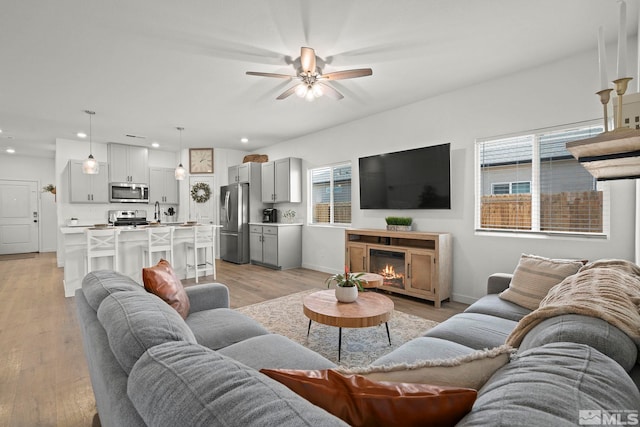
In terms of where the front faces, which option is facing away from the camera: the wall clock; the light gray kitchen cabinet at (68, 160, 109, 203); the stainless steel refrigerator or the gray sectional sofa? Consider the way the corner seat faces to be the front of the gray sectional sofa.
the gray sectional sofa

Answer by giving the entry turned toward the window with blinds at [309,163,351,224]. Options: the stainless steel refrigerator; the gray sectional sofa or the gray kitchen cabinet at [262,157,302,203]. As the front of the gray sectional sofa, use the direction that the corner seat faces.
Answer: the gray sectional sofa

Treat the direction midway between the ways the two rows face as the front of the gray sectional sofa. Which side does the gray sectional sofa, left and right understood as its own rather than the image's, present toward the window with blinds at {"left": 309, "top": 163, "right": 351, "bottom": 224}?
front

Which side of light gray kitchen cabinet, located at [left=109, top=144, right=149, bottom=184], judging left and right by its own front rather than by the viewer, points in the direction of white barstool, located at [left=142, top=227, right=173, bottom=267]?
front

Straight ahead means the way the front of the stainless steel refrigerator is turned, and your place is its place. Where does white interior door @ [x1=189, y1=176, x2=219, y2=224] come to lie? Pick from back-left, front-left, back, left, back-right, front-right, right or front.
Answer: right

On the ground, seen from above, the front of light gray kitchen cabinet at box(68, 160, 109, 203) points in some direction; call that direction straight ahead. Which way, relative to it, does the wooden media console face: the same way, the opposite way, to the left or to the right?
to the right

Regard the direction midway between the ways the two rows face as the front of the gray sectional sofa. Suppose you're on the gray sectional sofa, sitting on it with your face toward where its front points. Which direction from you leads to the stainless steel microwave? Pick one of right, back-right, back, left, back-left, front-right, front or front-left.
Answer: front-left

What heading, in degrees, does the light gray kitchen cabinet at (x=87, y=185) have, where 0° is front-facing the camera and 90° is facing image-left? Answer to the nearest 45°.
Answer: approximately 0°

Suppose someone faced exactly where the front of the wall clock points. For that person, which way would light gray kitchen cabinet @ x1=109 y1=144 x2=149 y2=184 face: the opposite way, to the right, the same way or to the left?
the same way

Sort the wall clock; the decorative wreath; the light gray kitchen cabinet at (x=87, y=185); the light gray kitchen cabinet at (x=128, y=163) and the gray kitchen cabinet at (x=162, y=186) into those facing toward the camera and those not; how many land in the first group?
5

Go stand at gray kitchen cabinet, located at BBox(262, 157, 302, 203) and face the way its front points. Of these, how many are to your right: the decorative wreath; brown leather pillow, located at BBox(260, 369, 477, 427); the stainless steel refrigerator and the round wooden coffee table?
2

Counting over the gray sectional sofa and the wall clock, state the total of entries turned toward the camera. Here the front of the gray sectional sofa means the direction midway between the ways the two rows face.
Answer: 1

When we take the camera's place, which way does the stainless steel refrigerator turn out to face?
facing the viewer and to the left of the viewer

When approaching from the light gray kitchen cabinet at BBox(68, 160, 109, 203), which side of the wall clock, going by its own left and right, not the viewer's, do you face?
right

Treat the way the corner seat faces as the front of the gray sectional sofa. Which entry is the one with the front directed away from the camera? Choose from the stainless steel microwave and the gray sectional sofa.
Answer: the gray sectional sofa

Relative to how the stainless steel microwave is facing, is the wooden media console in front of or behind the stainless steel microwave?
in front

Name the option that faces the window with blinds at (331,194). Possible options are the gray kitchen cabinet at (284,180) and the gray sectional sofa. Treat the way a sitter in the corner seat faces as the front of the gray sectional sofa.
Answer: the gray sectional sofa

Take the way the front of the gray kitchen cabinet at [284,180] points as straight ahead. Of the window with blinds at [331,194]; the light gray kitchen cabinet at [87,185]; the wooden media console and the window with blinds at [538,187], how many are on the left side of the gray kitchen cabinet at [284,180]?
3

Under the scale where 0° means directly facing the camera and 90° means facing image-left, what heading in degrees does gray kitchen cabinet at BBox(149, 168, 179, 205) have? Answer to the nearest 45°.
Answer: approximately 0°

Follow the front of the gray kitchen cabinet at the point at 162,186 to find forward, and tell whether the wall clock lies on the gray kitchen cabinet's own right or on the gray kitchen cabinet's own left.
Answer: on the gray kitchen cabinet's own left

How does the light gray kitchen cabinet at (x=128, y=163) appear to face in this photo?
toward the camera

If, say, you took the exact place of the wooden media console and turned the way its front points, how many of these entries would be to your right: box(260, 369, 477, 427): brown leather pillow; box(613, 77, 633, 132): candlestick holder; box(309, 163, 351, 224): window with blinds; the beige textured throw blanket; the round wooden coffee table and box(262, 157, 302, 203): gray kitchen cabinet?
2

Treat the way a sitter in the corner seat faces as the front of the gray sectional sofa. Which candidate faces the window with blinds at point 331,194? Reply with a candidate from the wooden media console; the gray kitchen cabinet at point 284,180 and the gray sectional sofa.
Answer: the gray sectional sofa

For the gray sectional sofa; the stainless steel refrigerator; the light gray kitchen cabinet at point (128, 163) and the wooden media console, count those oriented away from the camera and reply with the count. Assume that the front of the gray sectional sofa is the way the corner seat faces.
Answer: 1
